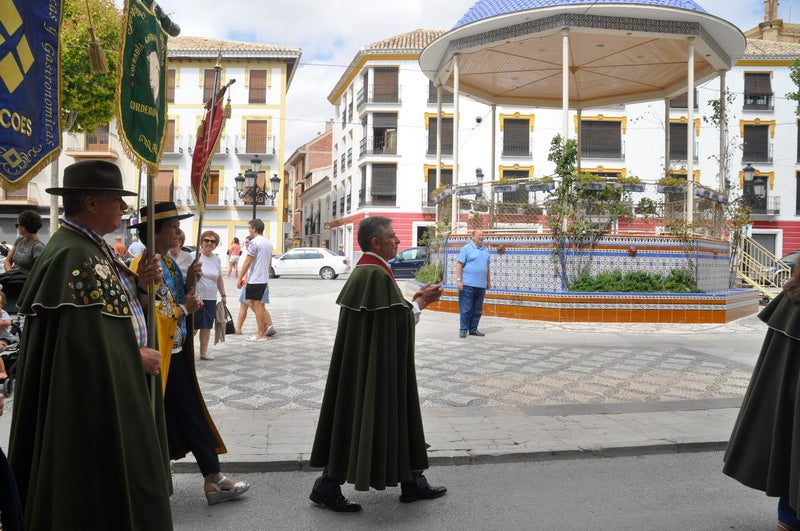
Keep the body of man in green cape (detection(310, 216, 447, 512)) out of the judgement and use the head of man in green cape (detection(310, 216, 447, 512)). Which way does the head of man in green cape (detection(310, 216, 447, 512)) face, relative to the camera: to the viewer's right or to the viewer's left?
to the viewer's right

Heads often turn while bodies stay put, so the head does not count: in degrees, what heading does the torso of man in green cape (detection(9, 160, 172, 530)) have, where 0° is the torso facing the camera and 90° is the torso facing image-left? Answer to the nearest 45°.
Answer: approximately 270°

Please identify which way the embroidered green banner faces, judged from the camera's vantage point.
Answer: facing the viewer and to the right of the viewer

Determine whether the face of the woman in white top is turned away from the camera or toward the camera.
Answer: toward the camera

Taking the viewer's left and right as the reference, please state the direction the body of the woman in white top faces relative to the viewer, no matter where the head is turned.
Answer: facing the viewer

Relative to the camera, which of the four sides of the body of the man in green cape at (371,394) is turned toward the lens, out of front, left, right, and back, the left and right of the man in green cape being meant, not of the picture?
right

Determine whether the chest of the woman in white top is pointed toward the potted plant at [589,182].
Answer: no

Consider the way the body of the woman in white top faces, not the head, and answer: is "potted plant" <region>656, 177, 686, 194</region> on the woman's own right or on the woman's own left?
on the woman's own left

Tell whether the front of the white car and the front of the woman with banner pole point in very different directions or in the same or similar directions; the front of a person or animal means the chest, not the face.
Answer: very different directions

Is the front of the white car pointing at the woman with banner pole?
no

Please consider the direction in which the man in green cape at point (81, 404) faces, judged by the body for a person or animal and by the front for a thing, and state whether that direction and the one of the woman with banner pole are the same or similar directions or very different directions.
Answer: same or similar directions

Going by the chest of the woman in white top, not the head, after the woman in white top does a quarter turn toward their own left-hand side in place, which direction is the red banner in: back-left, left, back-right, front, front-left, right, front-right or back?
right

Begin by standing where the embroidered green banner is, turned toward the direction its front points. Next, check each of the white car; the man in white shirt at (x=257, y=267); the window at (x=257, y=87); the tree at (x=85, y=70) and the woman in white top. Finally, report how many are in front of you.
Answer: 0

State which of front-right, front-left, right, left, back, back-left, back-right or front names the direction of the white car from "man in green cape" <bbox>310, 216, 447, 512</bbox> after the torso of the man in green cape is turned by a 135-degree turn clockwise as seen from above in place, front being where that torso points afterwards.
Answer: back-right

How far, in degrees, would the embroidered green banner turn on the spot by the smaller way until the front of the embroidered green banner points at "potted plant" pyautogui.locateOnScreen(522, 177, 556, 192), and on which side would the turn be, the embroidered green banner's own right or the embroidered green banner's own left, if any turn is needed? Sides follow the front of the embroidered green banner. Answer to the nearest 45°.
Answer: approximately 90° to the embroidered green banner's own left

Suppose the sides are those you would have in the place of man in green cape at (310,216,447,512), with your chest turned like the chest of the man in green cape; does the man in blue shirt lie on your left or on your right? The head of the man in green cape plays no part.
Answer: on your left

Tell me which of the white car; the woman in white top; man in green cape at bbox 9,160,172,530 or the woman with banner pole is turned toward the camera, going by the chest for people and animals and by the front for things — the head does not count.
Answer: the woman in white top
